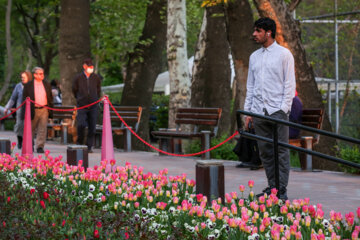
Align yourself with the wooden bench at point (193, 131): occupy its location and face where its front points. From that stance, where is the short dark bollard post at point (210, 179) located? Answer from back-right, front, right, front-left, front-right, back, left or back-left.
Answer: front-left

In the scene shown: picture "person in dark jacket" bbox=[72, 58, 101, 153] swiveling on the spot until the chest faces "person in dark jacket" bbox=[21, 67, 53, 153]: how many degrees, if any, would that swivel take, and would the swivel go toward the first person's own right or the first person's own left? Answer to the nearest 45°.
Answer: approximately 90° to the first person's own right

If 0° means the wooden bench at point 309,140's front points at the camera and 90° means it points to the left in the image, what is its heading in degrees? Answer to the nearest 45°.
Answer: approximately 45°

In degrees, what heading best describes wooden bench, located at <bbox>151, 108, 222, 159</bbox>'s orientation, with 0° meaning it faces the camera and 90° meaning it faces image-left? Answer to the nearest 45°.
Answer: approximately 45°

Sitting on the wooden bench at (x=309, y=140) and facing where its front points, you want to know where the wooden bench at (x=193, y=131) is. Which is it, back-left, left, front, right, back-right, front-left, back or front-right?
right

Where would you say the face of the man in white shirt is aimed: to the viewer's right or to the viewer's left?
to the viewer's left

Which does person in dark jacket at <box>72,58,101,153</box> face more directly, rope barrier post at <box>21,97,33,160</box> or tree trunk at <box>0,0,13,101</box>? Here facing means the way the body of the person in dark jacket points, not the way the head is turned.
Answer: the rope barrier post

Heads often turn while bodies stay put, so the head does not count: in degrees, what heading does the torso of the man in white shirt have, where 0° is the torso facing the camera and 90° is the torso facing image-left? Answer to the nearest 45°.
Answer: approximately 45°

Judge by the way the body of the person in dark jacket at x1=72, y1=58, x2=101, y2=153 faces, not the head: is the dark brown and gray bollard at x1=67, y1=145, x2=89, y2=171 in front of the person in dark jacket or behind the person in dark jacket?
in front

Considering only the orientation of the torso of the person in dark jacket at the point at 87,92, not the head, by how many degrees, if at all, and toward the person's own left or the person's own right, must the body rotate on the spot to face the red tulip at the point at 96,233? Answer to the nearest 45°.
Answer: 0° — they already face it
